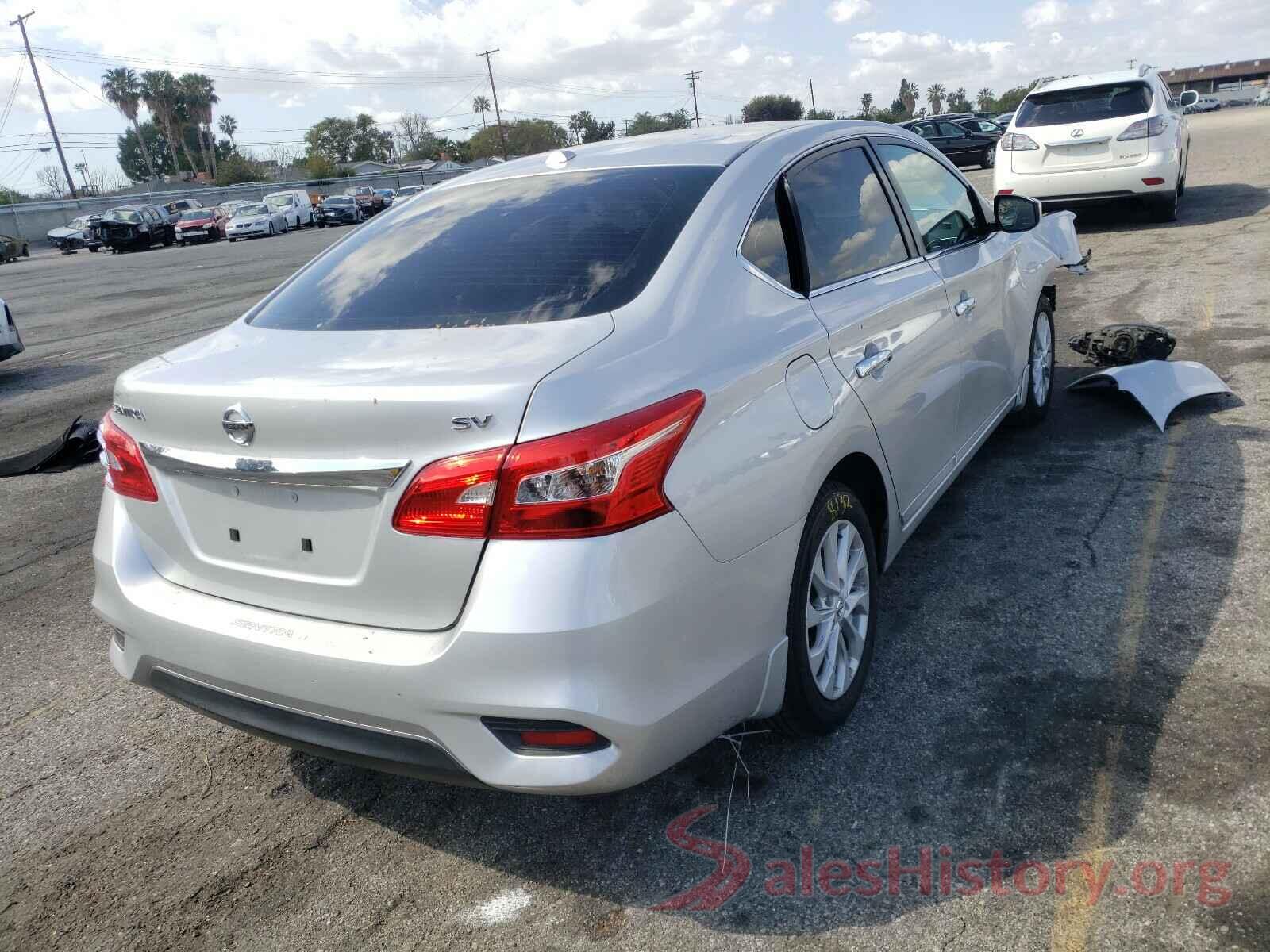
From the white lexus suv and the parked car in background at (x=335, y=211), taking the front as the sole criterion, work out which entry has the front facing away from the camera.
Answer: the white lexus suv

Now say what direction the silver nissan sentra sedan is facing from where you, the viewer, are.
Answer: facing away from the viewer and to the right of the viewer

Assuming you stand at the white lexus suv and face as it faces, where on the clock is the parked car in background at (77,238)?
The parked car in background is roughly at 10 o'clock from the white lexus suv.

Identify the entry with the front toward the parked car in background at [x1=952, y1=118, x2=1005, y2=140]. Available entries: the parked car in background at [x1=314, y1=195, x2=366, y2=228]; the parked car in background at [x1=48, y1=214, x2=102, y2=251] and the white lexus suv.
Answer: the white lexus suv

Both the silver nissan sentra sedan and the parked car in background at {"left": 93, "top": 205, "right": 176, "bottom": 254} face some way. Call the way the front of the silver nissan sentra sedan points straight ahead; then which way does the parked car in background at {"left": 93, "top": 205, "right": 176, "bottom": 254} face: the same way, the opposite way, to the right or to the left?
the opposite way

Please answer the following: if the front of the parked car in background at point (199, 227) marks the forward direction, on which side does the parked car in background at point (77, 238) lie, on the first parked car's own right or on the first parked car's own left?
on the first parked car's own right

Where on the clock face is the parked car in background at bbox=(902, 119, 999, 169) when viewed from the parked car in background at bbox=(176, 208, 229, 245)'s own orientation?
the parked car in background at bbox=(902, 119, 999, 169) is roughly at 9 o'clock from the parked car in background at bbox=(176, 208, 229, 245).

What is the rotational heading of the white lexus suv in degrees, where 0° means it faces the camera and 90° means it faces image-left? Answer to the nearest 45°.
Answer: approximately 180°

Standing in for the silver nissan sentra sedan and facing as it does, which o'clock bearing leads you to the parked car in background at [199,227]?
The parked car in background is roughly at 10 o'clock from the silver nissan sentra sedan.
